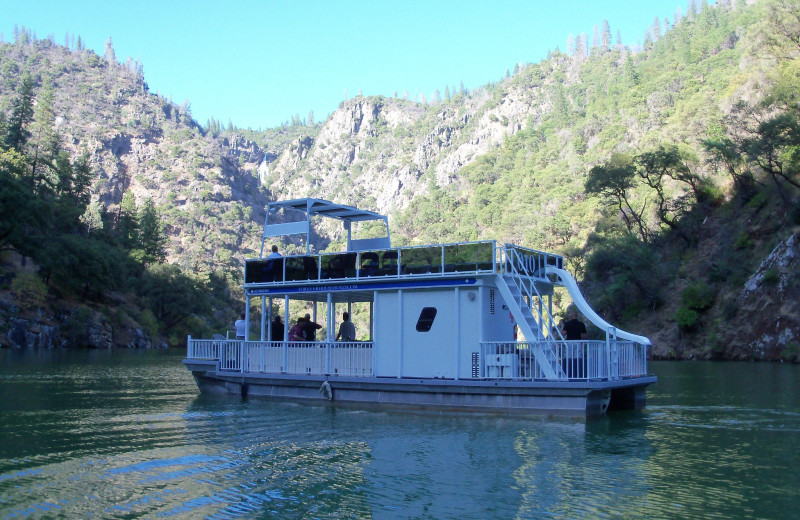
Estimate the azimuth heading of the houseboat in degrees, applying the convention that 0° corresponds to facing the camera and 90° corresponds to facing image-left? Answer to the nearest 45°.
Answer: approximately 135°
